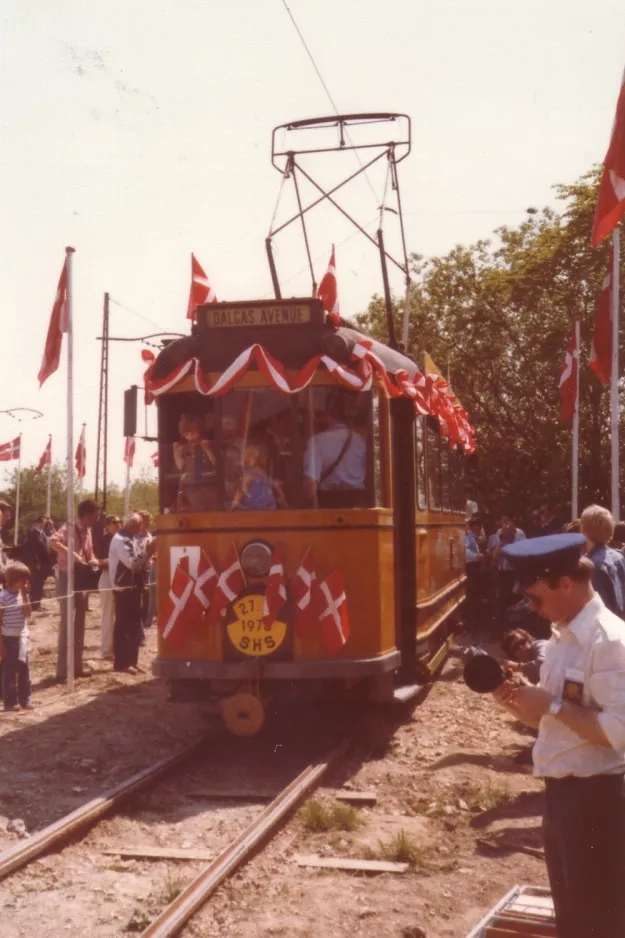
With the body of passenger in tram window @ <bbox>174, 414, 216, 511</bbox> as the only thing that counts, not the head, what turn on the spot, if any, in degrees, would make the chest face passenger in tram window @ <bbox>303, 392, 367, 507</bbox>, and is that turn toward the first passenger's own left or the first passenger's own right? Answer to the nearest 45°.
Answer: approximately 90° to the first passenger's own left

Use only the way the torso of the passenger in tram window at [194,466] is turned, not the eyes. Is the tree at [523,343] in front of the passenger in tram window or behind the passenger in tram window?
behind

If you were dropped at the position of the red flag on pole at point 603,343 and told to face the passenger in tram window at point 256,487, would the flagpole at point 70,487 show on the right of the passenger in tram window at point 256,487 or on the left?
right

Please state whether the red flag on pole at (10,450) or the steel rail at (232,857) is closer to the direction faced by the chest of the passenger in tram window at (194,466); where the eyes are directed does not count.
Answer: the steel rail

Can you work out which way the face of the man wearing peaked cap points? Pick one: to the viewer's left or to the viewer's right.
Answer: to the viewer's left

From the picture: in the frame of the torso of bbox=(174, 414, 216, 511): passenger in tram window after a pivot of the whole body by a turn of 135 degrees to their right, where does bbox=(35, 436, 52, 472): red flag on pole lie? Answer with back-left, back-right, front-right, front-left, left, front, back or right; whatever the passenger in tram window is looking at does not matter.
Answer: front-right

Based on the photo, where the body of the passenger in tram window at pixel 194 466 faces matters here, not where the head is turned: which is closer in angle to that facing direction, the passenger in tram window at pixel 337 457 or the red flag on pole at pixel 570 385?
the passenger in tram window

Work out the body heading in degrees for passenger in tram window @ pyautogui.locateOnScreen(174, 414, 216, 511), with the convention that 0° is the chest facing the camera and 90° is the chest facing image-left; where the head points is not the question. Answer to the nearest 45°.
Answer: approximately 0°

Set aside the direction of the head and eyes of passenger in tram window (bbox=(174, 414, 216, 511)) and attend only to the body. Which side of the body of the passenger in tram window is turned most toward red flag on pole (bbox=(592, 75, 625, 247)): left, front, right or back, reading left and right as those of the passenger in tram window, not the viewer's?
left
